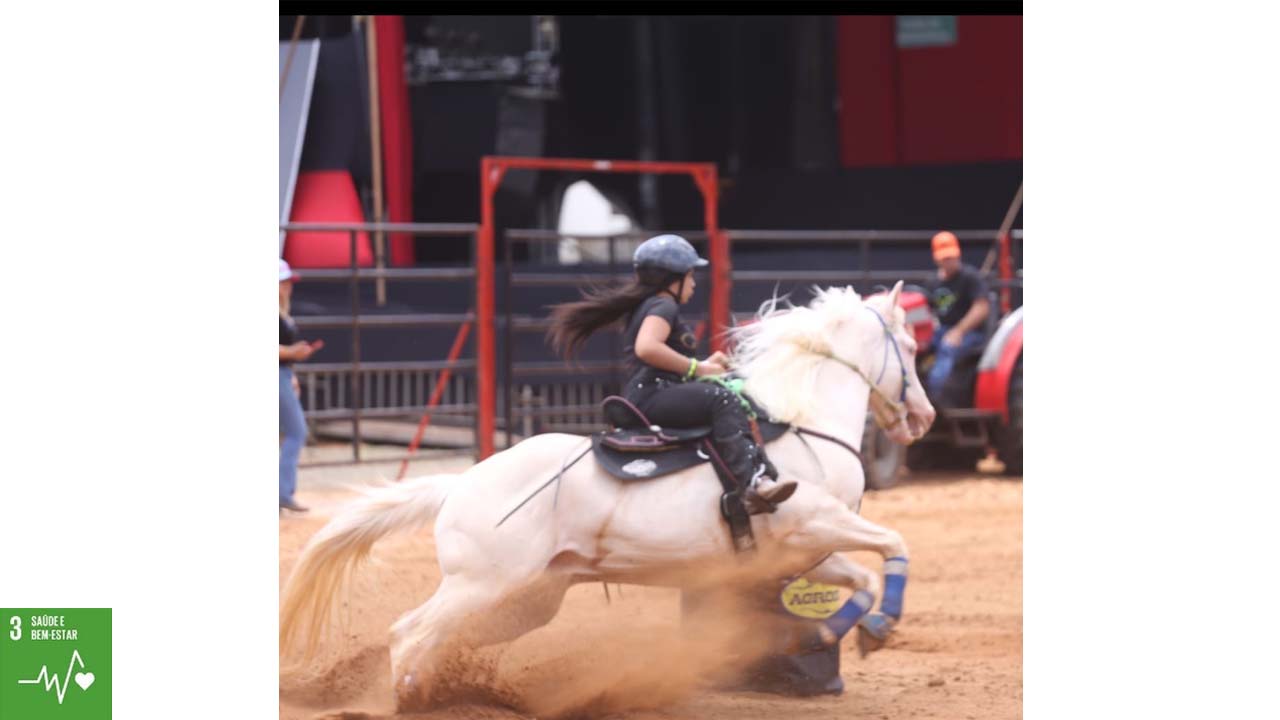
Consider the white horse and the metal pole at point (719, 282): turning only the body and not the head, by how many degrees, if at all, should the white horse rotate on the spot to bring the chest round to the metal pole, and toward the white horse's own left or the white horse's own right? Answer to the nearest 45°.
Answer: approximately 90° to the white horse's own left

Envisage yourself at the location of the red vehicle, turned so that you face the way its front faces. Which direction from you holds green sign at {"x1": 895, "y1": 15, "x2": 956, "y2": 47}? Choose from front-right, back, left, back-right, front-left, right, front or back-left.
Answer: back-right

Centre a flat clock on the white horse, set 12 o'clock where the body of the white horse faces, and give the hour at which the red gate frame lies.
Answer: The red gate frame is roughly at 9 o'clock from the white horse.

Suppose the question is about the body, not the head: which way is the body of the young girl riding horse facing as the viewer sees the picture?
to the viewer's right

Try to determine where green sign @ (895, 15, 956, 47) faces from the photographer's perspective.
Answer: facing the viewer

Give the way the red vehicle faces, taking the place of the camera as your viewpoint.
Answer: facing the viewer and to the left of the viewer

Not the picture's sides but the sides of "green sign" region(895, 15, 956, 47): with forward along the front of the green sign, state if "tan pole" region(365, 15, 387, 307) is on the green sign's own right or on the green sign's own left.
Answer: on the green sign's own right

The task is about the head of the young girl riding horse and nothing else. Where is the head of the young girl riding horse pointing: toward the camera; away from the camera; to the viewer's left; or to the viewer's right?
to the viewer's right

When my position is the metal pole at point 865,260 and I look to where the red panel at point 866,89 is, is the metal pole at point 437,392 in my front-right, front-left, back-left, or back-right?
back-left

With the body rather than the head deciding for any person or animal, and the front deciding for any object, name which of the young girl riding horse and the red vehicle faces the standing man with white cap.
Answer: the red vehicle

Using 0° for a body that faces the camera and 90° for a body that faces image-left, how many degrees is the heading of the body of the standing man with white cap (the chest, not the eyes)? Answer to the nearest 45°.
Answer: approximately 270°

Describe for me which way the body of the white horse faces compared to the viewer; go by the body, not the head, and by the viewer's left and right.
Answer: facing to the right of the viewer

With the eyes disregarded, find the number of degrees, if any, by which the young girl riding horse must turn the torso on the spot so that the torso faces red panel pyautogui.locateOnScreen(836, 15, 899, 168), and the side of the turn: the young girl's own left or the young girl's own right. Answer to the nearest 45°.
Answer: approximately 90° to the young girl's own left
